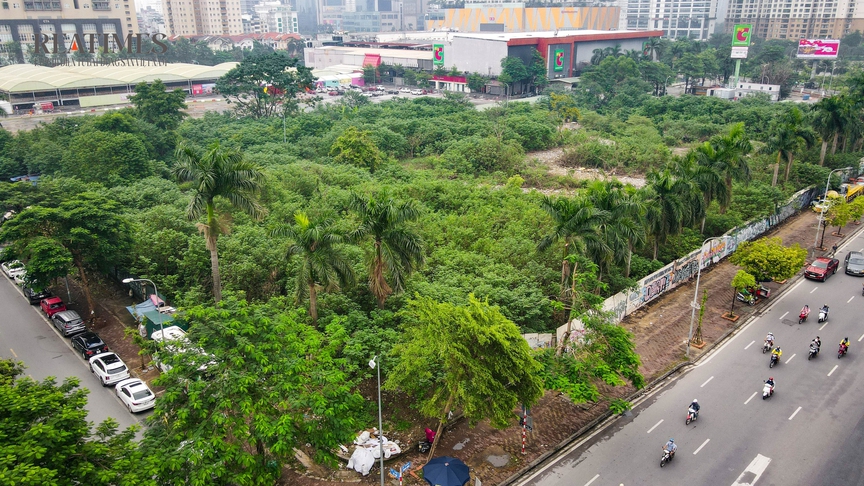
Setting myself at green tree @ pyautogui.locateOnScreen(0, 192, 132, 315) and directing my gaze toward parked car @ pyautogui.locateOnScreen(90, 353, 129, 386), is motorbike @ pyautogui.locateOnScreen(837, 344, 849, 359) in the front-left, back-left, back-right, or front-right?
front-left

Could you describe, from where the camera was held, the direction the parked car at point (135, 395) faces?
facing away from the viewer and to the left of the viewer

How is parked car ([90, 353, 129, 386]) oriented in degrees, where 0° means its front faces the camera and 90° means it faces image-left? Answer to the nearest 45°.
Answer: approximately 135°

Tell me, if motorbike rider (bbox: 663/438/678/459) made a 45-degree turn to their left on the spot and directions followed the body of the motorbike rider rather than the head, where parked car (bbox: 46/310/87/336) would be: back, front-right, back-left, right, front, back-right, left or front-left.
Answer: right

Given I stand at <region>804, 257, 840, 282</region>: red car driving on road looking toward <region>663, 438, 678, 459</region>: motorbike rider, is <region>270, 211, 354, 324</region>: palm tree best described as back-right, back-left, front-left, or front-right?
front-right

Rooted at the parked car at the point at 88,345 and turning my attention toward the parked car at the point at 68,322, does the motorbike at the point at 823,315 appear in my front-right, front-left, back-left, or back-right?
back-right

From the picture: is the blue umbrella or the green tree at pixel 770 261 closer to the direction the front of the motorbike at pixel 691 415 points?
the blue umbrella

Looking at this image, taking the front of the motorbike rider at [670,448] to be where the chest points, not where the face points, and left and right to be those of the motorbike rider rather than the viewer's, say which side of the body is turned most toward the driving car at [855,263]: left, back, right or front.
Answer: back

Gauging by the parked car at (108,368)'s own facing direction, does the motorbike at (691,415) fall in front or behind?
behind

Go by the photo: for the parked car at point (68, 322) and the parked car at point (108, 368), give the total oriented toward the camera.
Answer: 0
